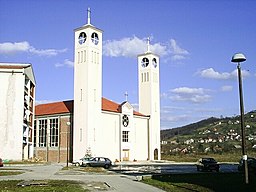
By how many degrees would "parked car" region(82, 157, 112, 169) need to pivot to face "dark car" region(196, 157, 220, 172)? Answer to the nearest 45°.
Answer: approximately 135° to its left

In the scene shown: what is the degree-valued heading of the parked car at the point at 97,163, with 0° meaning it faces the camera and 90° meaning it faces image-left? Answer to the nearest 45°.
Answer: approximately 90°
